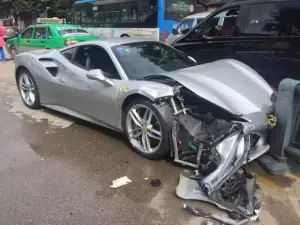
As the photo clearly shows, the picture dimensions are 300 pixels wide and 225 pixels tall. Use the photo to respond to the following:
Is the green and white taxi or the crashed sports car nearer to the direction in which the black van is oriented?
the green and white taxi

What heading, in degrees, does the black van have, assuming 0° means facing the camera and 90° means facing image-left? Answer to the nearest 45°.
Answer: approximately 90°

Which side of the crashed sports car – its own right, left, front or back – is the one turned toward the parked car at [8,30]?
back

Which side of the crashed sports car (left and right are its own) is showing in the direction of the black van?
left

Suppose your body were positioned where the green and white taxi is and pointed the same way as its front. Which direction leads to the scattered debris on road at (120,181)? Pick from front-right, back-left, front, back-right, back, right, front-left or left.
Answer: back-left

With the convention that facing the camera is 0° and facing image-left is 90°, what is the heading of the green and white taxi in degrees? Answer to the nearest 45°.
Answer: approximately 135°

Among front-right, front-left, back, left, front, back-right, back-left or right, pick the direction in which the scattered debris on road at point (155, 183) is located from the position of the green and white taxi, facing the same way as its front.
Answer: back-left

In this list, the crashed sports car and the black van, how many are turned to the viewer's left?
1

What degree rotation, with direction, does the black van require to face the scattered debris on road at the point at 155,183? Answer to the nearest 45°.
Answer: approximately 90° to its left

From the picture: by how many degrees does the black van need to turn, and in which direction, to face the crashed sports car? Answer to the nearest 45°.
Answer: approximately 45° to its left

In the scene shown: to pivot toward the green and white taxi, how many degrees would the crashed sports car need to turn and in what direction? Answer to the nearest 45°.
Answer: approximately 180°

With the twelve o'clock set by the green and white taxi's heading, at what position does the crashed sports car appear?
The crashed sports car is roughly at 7 o'clock from the green and white taxi.

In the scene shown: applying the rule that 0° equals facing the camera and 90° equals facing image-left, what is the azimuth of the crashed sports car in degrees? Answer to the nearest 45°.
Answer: approximately 315°
